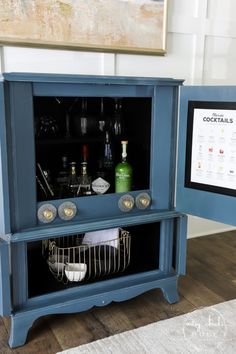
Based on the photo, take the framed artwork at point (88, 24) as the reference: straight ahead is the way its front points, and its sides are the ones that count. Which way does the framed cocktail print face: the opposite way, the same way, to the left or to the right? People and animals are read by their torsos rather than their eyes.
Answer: to the right

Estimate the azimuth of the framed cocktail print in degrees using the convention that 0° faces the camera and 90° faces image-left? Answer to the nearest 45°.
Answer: approximately 45°

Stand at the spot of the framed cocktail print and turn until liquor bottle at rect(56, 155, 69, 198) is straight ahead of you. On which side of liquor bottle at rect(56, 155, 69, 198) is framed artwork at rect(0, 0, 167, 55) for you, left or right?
right

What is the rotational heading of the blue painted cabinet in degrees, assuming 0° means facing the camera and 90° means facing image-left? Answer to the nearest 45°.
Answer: approximately 315°

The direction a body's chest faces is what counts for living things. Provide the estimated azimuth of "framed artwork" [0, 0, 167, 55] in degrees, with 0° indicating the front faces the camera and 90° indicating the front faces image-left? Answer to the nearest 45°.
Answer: approximately 315°
